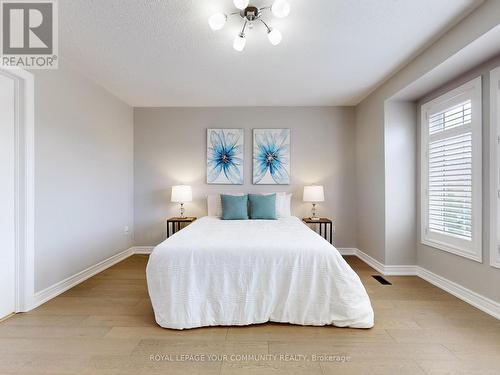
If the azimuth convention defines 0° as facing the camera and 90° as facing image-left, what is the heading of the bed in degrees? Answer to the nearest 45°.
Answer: approximately 0°

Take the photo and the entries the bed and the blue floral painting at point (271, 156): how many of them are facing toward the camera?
2

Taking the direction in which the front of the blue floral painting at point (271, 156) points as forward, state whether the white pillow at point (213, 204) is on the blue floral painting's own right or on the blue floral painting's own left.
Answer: on the blue floral painting's own right

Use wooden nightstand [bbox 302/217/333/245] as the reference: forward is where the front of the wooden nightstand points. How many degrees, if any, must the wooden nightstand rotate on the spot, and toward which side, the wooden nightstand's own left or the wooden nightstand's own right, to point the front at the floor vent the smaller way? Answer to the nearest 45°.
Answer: approximately 45° to the wooden nightstand's own left

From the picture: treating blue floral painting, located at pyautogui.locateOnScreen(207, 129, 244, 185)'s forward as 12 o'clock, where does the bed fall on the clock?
The bed is roughly at 12 o'clock from the blue floral painting.

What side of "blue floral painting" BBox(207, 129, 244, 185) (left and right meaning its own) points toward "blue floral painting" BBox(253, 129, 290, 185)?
left

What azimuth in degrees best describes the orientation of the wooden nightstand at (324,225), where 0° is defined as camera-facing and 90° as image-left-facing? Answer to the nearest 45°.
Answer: approximately 0°

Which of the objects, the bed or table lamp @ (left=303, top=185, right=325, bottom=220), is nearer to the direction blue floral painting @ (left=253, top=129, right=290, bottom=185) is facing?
the bed
